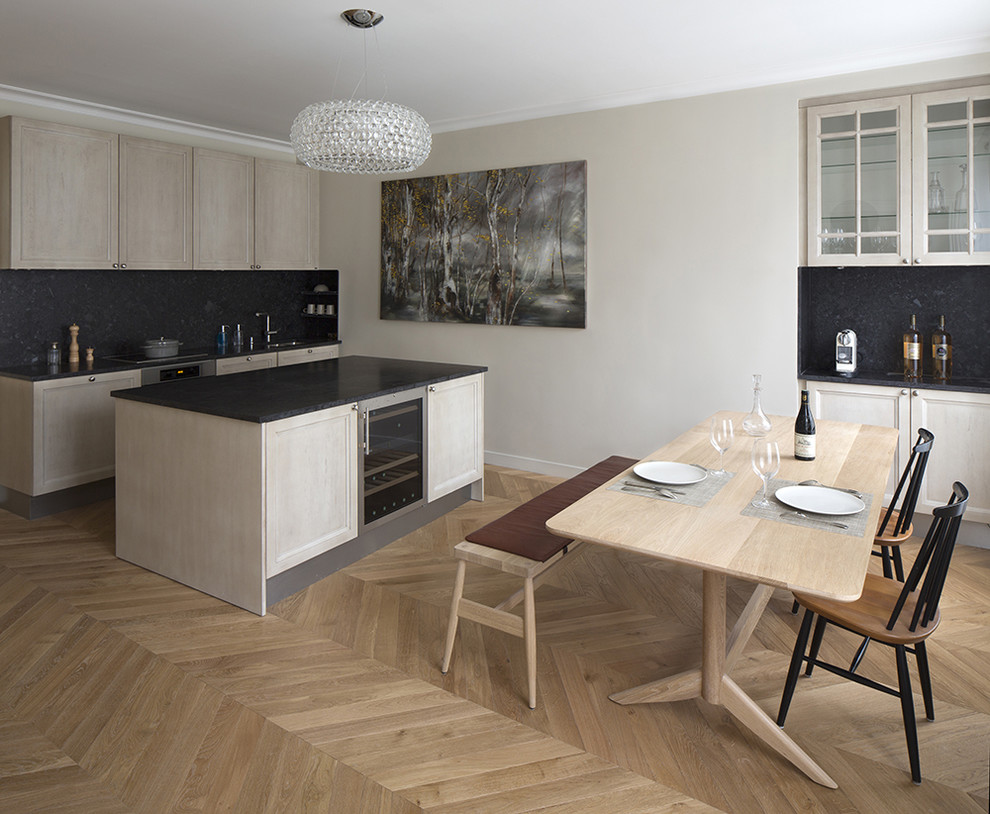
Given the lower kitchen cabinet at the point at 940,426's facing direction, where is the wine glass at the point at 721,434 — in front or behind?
in front

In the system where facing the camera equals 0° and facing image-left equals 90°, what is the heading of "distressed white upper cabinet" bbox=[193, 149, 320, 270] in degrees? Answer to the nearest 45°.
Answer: approximately 315°

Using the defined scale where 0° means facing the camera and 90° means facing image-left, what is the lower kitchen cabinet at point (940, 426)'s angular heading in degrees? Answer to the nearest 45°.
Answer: approximately 0°

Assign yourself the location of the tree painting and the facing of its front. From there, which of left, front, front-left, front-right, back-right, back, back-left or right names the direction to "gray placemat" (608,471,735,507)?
front-left

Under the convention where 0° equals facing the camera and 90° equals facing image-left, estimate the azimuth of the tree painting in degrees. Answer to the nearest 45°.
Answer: approximately 45°
